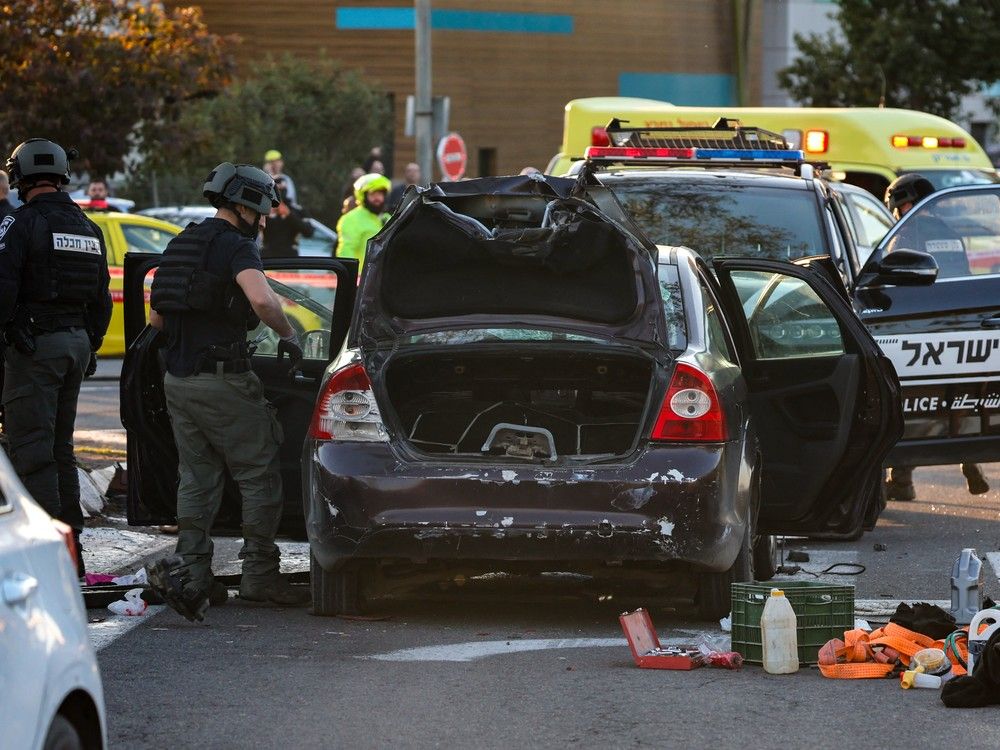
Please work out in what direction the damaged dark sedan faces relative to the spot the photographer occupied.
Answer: facing away from the viewer

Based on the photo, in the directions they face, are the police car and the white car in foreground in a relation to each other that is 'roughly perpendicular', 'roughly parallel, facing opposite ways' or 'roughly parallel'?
roughly parallel

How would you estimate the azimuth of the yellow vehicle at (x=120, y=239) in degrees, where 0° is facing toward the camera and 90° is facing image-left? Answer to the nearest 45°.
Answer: approximately 270°

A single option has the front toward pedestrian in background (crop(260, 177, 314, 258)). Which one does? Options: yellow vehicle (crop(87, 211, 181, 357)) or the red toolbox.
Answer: the yellow vehicle

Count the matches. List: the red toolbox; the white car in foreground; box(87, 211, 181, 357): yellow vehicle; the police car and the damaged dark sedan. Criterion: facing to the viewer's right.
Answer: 2

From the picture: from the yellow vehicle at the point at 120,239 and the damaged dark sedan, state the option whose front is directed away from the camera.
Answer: the damaged dark sedan

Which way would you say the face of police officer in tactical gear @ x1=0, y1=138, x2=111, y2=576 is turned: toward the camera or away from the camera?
away from the camera
